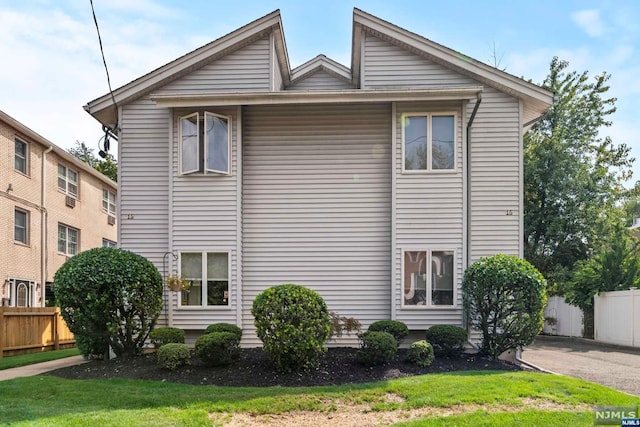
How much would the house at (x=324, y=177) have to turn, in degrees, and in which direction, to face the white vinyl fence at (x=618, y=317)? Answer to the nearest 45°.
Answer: approximately 135° to its left

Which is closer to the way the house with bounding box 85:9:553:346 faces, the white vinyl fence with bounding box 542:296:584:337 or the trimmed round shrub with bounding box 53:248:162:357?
the trimmed round shrub

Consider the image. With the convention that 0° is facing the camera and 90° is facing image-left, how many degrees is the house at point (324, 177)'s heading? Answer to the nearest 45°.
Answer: approximately 0°

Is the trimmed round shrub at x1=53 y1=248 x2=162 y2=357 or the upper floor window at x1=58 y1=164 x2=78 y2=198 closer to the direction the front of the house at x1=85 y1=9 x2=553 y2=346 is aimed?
the trimmed round shrub
